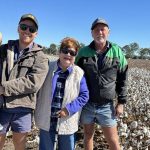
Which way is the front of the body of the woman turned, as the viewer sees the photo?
toward the camera

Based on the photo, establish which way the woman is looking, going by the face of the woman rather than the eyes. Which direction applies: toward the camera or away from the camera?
toward the camera
